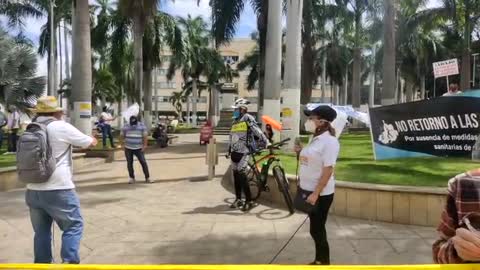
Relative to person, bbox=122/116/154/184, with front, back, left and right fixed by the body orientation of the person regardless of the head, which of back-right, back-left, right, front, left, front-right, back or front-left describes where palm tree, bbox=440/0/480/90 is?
back-left

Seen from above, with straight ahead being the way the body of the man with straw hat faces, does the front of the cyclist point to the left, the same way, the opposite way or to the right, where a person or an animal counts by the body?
the opposite way

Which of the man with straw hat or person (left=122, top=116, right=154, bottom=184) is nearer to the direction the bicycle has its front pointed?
the man with straw hat

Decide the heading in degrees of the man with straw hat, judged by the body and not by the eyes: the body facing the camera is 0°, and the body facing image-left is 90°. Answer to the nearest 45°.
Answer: approximately 225°

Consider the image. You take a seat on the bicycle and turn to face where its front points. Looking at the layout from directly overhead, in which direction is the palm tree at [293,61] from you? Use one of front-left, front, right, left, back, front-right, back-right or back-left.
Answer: back-left

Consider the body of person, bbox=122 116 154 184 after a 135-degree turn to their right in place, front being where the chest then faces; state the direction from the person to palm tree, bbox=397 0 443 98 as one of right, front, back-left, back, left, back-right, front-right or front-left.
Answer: right

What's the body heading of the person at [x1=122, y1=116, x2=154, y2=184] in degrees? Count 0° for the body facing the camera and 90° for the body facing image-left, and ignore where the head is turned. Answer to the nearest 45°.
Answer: approximately 0°

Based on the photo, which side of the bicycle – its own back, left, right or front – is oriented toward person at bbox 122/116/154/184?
back
